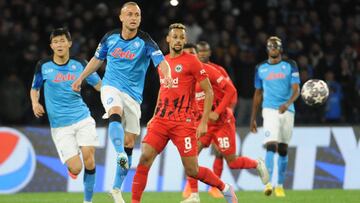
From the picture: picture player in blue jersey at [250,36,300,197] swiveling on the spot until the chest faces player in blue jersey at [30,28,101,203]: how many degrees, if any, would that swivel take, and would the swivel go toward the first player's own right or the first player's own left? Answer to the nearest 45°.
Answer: approximately 45° to the first player's own right

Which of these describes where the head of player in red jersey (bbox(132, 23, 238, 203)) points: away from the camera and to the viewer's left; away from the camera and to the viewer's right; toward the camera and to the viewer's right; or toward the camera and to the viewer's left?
toward the camera and to the viewer's right

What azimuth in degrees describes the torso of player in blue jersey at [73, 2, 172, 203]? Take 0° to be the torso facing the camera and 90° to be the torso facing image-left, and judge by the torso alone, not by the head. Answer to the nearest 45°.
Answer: approximately 0°
